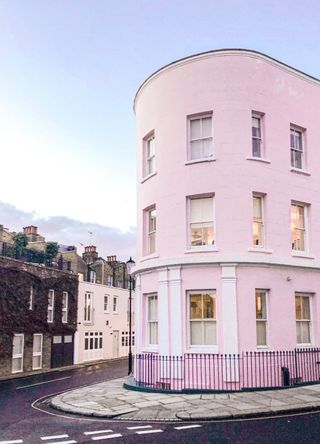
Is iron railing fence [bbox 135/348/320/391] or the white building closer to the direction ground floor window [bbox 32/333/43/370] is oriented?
the iron railing fence

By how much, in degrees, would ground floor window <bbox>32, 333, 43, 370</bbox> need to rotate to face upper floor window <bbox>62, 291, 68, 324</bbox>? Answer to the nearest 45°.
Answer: approximately 90° to its left

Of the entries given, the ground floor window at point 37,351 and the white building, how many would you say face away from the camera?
0

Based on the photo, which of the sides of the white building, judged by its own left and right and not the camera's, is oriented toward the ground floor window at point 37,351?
right

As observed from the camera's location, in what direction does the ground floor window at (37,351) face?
facing the viewer and to the right of the viewer

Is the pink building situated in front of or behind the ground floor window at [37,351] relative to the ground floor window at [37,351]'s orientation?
in front

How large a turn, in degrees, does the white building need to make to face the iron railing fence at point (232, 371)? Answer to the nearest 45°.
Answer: approximately 45° to its right

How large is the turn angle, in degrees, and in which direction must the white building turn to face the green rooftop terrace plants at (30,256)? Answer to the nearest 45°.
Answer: approximately 90° to its right
